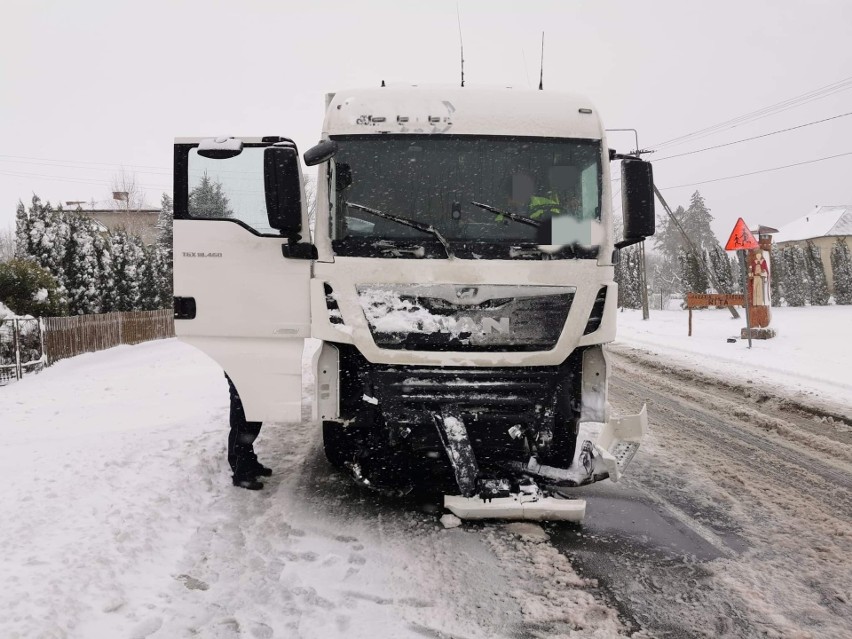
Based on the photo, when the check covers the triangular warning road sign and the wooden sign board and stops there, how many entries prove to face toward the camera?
2

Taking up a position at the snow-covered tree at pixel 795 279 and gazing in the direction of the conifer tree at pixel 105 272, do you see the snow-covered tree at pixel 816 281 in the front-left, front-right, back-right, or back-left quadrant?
back-left

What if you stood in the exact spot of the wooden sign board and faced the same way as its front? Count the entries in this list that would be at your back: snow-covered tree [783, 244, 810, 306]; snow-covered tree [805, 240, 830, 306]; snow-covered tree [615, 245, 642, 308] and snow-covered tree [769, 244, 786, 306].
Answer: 4

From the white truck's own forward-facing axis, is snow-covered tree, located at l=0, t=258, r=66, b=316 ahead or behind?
behind

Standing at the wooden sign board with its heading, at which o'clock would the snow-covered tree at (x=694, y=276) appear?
The snow-covered tree is roughly at 6 o'clock from the wooden sign board.

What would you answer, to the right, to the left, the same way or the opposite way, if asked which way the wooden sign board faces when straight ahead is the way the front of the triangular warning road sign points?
the same way

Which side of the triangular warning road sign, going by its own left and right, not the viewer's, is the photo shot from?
front

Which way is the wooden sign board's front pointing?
toward the camera

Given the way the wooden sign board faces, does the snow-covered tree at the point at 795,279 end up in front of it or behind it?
behind

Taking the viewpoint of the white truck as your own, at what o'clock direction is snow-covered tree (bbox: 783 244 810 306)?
The snow-covered tree is roughly at 7 o'clock from the white truck.

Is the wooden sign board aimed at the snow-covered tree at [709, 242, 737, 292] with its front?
no

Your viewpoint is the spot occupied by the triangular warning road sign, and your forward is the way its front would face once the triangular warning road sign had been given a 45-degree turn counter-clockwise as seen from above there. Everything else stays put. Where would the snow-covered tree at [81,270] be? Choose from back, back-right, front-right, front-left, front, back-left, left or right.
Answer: back-right

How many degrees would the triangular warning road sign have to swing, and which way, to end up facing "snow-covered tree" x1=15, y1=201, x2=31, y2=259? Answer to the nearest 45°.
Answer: approximately 90° to its right

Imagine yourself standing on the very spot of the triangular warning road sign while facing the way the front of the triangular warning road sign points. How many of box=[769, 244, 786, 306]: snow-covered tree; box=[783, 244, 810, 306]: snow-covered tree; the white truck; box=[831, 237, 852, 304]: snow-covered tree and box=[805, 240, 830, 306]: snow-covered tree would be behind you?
4

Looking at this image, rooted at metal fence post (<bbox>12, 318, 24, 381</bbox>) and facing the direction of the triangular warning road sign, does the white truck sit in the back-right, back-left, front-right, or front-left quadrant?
front-right

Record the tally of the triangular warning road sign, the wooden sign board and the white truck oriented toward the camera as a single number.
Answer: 3

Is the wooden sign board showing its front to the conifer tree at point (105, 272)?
no
